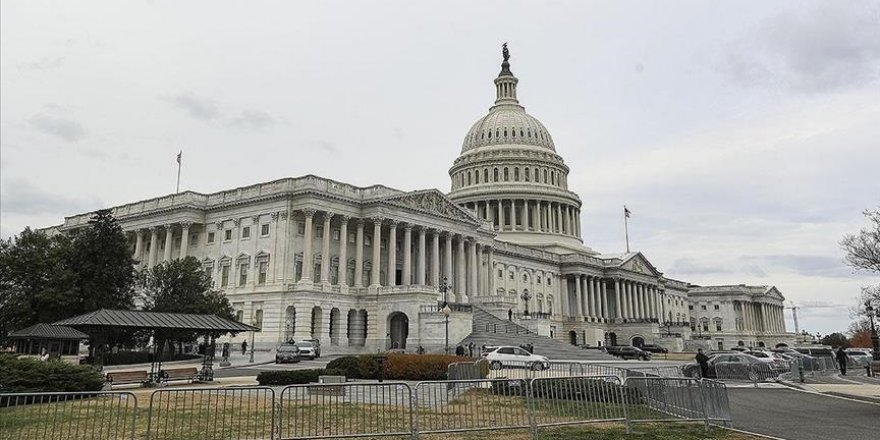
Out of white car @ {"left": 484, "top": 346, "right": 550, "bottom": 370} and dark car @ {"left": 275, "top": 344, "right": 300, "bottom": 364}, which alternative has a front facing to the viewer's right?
the white car

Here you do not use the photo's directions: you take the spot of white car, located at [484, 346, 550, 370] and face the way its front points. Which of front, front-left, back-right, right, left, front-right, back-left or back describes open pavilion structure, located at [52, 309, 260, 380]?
back-right

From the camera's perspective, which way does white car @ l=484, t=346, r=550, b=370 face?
to the viewer's right

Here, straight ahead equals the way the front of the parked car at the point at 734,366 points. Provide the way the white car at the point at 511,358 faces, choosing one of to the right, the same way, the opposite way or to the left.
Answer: the opposite way

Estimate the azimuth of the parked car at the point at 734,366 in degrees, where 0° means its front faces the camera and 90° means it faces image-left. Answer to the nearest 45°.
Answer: approximately 90°

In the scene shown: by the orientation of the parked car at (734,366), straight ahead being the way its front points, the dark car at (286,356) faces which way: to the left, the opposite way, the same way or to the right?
to the left

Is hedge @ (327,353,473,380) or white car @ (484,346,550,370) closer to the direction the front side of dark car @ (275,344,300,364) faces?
the hedge

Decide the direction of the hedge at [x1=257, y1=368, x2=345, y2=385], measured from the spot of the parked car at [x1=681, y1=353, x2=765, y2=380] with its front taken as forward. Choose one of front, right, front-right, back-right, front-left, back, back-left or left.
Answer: front-left

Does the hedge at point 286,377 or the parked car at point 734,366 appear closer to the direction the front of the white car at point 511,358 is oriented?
the parked car

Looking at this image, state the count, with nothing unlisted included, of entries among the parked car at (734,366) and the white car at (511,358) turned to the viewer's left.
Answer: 1

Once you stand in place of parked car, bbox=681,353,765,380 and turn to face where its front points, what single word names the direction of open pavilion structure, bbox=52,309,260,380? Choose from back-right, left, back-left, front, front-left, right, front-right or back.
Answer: front-left
